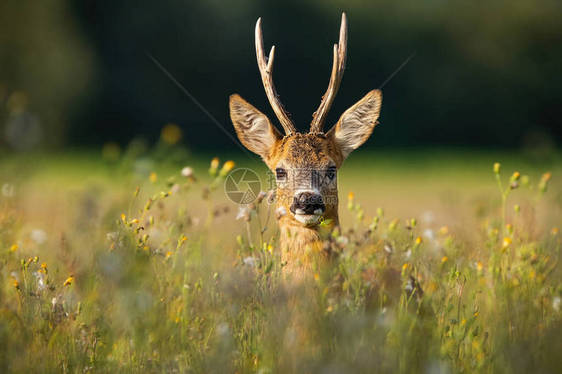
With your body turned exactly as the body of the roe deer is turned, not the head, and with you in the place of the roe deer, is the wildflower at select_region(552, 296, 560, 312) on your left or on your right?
on your left

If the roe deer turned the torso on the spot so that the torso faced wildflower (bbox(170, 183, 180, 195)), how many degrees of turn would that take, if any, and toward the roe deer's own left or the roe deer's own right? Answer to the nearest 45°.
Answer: approximately 45° to the roe deer's own right

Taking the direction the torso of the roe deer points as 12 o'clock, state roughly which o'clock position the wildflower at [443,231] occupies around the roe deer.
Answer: The wildflower is roughly at 9 o'clock from the roe deer.

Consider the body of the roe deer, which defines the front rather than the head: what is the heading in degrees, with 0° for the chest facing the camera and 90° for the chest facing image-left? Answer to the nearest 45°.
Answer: approximately 0°

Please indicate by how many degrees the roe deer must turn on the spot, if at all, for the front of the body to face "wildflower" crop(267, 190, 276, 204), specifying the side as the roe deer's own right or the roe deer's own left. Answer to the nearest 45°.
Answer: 0° — it already faces it
